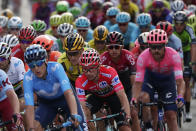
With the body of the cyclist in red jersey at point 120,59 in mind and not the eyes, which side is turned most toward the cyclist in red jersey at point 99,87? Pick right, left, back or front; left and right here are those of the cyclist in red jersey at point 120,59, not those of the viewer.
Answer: front

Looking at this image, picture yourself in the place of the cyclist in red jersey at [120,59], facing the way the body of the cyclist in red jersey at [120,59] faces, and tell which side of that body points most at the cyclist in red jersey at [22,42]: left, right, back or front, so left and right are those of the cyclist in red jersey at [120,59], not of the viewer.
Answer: right

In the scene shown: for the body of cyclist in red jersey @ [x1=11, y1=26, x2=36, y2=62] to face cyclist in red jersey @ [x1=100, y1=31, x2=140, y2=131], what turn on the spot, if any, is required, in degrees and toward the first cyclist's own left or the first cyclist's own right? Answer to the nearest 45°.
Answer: approximately 45° to the first cyclist's own left

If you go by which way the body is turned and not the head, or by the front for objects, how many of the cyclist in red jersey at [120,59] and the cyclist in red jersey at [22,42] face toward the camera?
2

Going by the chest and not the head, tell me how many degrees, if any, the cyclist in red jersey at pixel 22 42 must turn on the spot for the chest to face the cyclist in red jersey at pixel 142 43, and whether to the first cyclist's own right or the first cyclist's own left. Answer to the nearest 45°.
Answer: approximately 90° to the first cyclist's own left

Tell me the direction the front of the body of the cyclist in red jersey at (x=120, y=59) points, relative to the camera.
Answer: toward the camera

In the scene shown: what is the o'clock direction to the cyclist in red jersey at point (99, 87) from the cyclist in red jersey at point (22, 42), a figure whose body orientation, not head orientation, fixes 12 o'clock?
the cyclist in red jersey at point (99, 87) is roughly at 11 o'clock from the cyclist in red jersey at point (22, 42).
